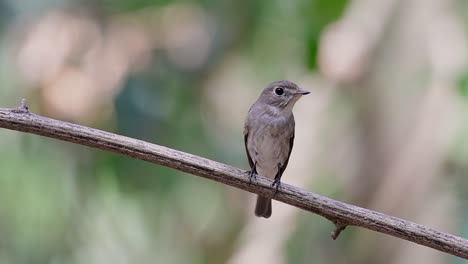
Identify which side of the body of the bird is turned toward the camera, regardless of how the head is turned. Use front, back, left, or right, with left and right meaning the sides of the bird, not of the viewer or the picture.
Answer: front
